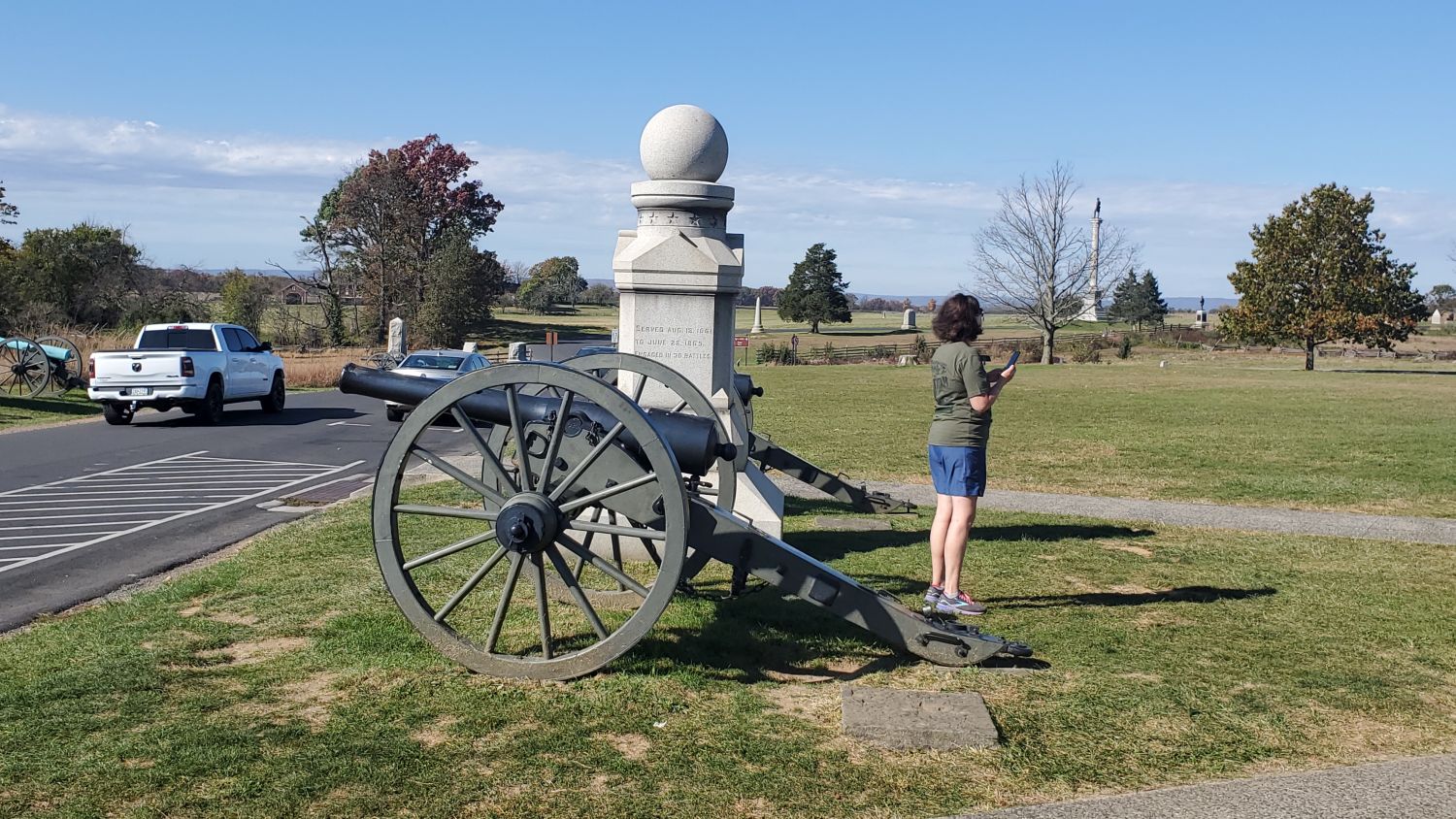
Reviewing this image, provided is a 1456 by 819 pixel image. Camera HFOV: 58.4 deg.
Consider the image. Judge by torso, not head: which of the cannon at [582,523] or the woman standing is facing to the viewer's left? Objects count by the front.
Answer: the cannon

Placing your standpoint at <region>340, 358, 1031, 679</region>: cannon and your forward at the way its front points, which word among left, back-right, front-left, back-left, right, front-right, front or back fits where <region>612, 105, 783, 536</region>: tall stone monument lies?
right

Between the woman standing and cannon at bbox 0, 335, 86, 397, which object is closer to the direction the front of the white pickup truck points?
the cannon

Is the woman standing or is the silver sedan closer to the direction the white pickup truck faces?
the silver sedan

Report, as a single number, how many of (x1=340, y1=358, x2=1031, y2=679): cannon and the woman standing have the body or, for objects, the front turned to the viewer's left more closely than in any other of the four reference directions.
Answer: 1

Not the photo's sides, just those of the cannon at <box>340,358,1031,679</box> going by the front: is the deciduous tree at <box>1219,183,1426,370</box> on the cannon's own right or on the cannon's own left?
on the cannon's own right

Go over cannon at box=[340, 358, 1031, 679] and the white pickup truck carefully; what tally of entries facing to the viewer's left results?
1

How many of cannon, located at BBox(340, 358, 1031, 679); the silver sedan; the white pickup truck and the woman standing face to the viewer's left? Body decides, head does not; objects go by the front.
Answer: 1

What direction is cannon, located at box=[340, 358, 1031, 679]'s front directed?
to the viewer's left

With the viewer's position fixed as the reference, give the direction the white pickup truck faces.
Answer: facing away from the viewer and to the right of the viewer

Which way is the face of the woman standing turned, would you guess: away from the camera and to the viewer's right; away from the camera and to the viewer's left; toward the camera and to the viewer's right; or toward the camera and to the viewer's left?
away from the camera and to the viewer's right

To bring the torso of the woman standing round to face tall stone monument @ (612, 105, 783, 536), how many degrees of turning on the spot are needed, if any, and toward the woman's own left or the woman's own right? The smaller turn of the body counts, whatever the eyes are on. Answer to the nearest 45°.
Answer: approximately 90° to the woman's own left

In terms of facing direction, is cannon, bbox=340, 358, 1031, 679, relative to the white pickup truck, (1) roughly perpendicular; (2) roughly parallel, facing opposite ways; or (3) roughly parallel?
roughly perpendicular
